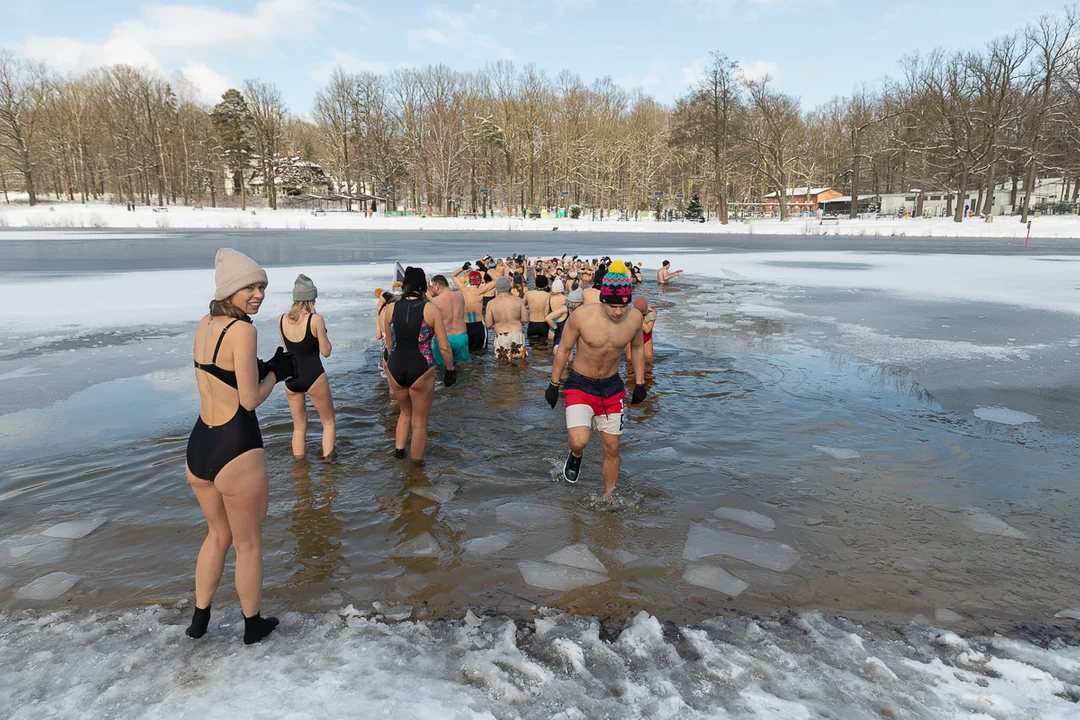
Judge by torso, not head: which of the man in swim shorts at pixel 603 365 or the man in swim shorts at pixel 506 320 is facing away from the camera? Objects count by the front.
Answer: the man in swim shorts at pixel 506 320

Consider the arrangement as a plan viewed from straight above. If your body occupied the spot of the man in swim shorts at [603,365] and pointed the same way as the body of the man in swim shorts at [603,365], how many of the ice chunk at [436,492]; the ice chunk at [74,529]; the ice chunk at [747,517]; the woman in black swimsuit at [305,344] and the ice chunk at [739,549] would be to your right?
3

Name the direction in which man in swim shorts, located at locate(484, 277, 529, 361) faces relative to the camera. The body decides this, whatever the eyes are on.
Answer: away from the camera

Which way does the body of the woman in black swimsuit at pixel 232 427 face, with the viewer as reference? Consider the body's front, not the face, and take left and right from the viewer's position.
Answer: facing away from the viewer and to the right of the viewer

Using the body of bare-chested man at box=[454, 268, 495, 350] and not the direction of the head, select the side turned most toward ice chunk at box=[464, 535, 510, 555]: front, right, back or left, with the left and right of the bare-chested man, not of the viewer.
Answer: back

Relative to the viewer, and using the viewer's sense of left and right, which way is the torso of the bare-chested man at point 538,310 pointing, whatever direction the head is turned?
facing away from the viewer

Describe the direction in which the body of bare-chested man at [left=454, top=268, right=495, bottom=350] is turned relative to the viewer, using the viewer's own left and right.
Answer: facing away from the viewer

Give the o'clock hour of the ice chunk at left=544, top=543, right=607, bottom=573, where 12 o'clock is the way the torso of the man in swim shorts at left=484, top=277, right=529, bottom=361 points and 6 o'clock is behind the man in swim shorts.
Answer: The ice chunk is roughly at 6 o'clock from the man in swim shorts.

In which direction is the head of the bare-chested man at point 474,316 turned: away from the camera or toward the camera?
away from the camera

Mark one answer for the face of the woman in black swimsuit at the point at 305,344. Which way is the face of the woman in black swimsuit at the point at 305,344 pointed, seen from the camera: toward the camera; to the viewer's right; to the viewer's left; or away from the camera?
away from the camera

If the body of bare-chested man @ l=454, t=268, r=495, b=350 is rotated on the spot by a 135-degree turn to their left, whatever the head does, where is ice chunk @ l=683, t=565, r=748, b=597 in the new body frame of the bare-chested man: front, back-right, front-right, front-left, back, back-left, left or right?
front-left

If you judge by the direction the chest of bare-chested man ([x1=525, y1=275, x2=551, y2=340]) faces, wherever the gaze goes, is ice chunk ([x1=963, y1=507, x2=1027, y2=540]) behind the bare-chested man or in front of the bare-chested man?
behind
